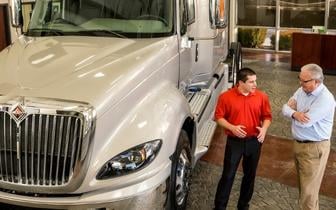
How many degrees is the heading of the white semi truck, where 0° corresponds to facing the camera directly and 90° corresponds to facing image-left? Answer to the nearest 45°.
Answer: approximately 45°

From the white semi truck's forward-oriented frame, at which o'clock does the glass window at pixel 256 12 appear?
The glass window is roughly at 5 o'clock from the white semi truck.

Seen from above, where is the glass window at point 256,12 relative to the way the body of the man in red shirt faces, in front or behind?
behind

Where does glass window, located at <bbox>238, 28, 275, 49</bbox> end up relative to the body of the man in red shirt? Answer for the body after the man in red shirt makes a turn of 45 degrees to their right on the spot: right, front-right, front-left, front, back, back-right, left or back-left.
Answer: back-right

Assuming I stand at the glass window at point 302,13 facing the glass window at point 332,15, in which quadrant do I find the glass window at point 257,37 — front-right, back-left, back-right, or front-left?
back-right

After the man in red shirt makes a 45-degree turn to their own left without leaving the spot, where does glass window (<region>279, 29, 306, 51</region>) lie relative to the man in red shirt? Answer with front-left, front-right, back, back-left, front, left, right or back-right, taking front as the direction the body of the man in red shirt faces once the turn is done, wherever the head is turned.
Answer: back-left

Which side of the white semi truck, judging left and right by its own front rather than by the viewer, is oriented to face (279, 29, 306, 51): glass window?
back

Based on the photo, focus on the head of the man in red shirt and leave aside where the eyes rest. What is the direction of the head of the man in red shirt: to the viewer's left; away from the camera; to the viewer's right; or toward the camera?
to the viewer's right

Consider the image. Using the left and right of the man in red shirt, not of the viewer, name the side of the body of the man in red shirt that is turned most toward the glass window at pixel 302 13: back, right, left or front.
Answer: back

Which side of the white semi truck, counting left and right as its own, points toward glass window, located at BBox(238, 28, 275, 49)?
back

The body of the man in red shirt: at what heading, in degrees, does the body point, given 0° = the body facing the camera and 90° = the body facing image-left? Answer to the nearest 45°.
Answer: approximately 0°

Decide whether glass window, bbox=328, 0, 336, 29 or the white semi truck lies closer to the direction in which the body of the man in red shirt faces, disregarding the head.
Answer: the white semi truck

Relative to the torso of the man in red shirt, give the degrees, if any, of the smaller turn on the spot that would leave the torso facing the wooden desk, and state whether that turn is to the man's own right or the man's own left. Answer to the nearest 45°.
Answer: approximately 180°

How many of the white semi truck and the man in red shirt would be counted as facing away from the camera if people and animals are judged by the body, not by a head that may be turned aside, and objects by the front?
0

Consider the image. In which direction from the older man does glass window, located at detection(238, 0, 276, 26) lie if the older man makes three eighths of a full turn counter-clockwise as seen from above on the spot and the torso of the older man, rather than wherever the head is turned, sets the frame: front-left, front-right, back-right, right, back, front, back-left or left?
left
